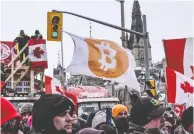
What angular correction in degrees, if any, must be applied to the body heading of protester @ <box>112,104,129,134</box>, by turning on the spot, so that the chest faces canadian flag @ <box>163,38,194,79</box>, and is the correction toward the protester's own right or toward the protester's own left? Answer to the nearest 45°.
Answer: approximately 90° to the protester's own left

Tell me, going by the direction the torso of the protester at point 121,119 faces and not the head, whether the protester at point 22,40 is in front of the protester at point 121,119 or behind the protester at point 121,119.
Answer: behind
